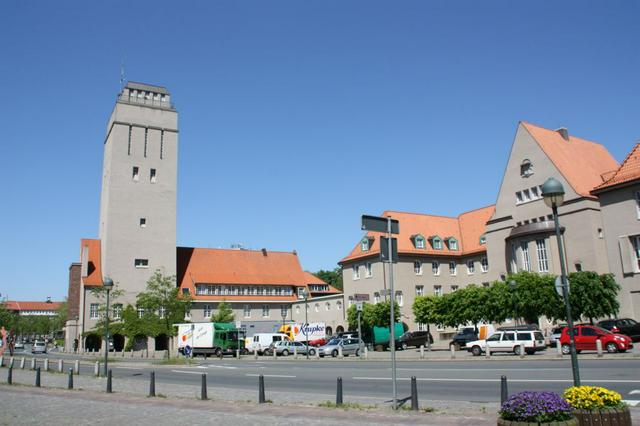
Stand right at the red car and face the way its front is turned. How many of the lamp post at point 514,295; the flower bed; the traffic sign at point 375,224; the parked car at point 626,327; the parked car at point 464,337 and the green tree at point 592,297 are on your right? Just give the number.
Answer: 2

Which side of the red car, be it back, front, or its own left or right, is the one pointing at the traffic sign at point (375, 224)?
right

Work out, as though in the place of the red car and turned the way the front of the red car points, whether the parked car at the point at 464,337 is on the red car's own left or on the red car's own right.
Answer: on the red car's own left

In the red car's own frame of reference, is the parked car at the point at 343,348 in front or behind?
behind

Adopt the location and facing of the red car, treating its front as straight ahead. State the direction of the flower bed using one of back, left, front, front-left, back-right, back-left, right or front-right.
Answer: right

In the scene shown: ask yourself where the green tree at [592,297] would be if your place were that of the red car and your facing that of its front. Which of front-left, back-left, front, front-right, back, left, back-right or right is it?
left
